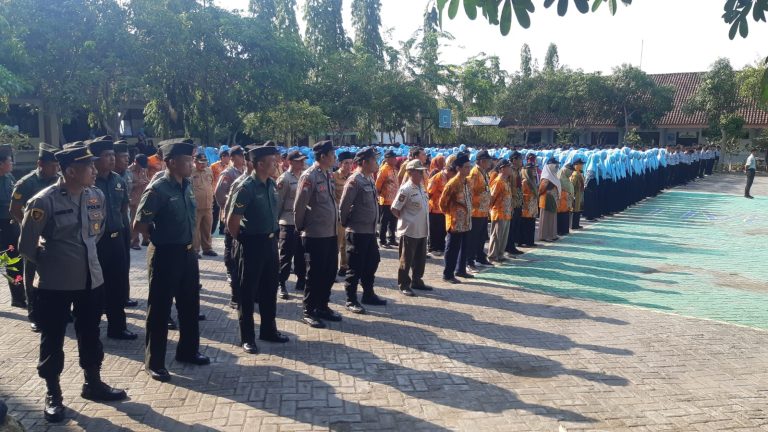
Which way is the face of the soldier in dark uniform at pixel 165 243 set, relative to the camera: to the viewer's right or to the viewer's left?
to the viewer's right

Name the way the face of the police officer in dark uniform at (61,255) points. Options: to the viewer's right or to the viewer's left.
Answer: to the viewer's right

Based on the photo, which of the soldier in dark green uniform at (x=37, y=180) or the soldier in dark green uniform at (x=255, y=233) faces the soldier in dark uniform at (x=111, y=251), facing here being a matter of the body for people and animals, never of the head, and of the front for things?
the soldier in dark green uniform at (x=37, y=180)

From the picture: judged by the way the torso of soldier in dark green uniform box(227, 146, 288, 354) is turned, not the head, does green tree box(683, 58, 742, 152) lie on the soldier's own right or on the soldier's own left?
on the soldier's own left

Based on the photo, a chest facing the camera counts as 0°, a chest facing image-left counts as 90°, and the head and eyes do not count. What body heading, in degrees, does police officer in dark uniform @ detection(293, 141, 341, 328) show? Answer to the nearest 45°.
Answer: approximately 315°

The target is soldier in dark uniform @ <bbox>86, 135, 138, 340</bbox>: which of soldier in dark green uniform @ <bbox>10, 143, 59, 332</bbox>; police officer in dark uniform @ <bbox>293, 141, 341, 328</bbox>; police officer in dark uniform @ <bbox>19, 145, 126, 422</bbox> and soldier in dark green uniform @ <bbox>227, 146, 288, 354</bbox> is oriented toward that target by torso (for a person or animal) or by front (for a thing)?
soldier in dark green uniform @ <bbox>10, 143, 59, 332</bbox>

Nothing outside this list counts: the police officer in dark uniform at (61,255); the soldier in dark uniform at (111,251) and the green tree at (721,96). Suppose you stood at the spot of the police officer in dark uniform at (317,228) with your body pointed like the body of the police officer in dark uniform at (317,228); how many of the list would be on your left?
1

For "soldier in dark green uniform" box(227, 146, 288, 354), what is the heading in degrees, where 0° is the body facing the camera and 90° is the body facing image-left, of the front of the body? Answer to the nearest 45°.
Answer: approximately 315°

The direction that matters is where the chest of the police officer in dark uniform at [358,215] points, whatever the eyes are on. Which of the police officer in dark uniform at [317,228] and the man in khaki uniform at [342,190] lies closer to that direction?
the police officer in dark uniform
